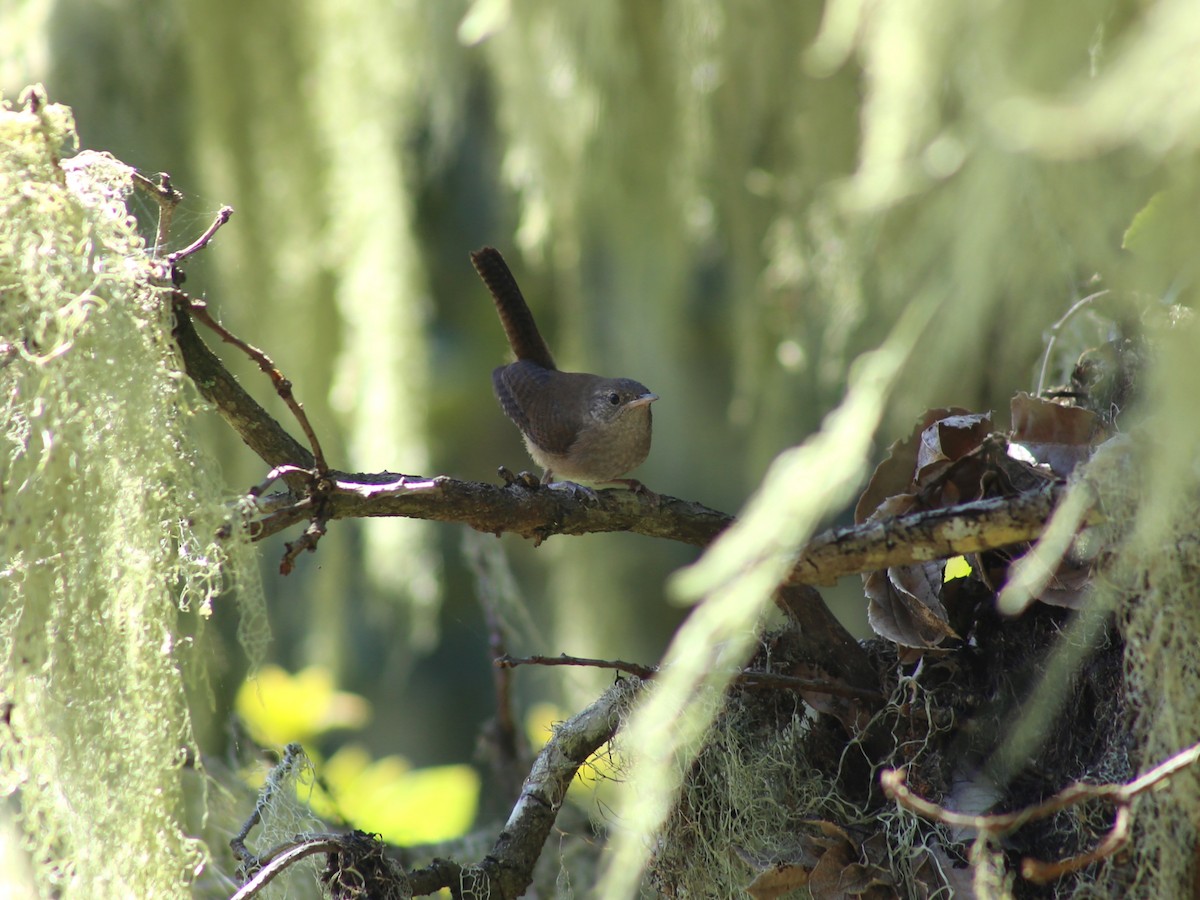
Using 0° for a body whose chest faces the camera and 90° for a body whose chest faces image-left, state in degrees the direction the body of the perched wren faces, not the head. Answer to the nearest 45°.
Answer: approximately 315°

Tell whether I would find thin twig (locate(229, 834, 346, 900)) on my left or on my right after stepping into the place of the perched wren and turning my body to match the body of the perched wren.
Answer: on my right

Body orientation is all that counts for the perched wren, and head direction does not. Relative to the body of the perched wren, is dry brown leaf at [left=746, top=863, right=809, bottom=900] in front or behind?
in front

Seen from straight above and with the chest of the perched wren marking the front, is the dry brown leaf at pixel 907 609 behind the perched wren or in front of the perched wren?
in front

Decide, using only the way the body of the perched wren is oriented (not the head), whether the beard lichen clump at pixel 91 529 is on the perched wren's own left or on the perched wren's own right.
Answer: on the perched wren's own right

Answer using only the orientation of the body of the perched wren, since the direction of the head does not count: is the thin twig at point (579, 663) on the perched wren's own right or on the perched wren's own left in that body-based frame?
on the perched wren's own right
